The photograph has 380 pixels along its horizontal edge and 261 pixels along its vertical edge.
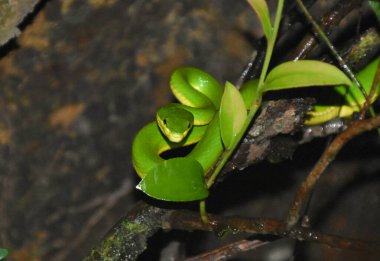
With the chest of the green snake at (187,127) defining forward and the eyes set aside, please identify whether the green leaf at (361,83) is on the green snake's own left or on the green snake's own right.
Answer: on the green snake's own left

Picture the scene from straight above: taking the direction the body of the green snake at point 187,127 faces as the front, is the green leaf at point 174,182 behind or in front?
in front

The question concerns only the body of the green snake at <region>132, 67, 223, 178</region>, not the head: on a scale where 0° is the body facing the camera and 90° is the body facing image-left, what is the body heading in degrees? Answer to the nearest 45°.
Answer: approximately 0°

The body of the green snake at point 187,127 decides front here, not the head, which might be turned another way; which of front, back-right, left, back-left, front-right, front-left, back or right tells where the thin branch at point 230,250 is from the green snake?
front

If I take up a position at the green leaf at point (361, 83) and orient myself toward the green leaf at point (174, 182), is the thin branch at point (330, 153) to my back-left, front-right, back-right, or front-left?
front-left
